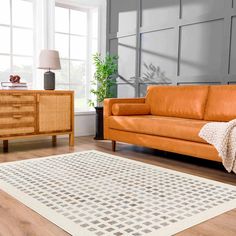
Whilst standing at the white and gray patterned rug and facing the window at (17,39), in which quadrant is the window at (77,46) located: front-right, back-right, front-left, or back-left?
front-right

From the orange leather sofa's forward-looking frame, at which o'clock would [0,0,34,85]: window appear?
The window is roughly at 2 o'clock from the orange leather sofa.

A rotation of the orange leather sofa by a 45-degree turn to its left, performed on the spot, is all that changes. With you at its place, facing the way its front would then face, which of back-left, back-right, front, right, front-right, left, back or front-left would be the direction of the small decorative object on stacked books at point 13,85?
right

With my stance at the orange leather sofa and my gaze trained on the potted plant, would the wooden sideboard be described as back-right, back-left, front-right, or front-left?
front-left

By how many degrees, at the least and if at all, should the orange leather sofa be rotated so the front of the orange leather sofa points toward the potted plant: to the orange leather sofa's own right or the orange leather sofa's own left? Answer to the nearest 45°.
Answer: approximately 90° to the orange leather sofa's own right

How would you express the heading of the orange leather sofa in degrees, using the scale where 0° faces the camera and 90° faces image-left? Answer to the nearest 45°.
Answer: approximately 45°

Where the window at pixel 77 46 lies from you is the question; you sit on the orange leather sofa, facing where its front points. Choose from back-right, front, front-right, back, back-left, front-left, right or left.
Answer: right

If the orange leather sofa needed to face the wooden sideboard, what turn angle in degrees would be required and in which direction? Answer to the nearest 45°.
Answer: approximately 45° to its right

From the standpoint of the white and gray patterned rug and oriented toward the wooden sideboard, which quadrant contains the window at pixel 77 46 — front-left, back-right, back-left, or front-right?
front-right
